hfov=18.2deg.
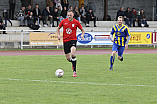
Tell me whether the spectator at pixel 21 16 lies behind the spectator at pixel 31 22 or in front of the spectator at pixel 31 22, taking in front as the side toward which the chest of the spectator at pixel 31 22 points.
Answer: behind

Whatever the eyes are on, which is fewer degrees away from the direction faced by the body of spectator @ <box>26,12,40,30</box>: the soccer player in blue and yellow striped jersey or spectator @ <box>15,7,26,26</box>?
the soccer player in blue and yellow striped jersey

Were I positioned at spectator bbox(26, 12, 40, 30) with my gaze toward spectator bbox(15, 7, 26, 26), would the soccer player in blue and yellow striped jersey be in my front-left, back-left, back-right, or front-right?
back-left

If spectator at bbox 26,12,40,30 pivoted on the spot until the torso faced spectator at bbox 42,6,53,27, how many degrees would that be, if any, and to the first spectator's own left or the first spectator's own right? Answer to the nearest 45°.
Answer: approximately 90° to the first spectator's own left

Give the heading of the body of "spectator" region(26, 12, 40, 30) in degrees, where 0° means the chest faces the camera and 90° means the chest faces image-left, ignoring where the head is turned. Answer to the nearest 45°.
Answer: approximately 315°

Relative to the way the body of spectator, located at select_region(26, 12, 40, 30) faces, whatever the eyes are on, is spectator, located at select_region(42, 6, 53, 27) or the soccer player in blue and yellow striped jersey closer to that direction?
the soccer player in blue and yellow striped jersey
